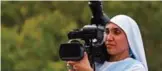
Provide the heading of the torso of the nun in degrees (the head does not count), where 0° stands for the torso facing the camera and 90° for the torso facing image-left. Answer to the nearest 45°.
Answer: approximately 45°
